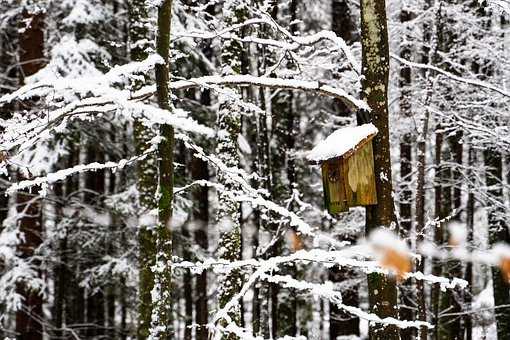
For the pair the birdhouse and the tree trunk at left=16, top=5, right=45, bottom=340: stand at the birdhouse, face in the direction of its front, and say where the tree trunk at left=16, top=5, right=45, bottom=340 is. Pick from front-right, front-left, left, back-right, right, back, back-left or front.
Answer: right

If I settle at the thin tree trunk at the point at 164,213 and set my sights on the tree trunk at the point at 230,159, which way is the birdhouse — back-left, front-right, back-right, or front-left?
front-right

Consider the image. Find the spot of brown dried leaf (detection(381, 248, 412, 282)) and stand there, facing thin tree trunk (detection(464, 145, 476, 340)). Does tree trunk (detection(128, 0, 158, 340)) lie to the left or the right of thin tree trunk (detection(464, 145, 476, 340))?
left

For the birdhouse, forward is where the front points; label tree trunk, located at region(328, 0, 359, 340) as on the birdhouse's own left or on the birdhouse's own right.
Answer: on the birdhouse's own right

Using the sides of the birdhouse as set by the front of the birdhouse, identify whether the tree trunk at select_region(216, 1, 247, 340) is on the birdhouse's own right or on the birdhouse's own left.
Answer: on the birdhouse's own right

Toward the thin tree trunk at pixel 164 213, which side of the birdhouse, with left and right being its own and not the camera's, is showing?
front

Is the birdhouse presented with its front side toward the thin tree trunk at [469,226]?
no

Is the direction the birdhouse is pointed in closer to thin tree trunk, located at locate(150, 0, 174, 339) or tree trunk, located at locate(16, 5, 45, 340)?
the thin tree trunk

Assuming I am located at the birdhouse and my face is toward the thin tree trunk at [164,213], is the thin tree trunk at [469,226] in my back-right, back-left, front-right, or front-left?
back-right

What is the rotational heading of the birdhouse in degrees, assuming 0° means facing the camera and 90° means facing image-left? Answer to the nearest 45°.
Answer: approximately 45°

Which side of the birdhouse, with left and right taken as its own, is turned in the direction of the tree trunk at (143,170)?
right
